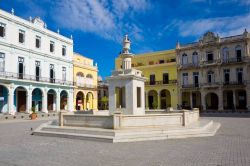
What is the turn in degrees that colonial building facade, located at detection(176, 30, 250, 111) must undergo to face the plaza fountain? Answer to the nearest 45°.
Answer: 0° — it already faces it

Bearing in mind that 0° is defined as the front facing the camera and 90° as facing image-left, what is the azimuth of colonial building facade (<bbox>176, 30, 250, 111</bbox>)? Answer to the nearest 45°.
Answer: approximately 0°

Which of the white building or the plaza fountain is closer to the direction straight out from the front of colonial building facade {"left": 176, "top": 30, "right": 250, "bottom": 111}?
the plaza fountain

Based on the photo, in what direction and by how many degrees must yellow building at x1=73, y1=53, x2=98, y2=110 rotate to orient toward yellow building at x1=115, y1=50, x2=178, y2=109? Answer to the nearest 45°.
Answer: approximately 45° to its left

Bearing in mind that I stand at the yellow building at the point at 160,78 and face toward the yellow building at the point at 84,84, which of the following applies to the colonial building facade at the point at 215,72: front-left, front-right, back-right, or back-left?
back-left

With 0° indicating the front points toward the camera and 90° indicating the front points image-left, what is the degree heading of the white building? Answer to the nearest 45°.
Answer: approximately 315°
